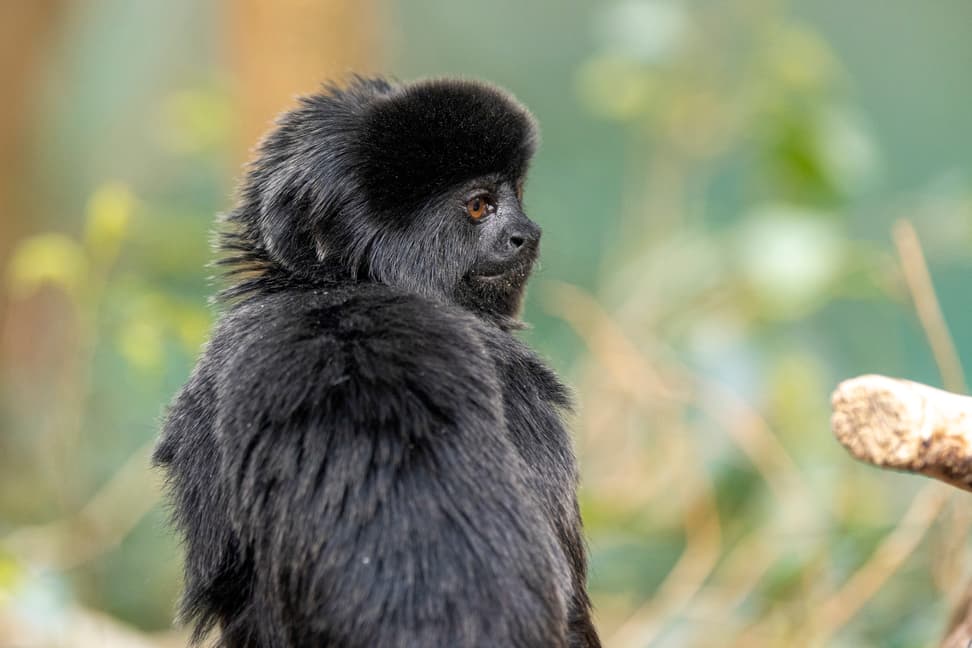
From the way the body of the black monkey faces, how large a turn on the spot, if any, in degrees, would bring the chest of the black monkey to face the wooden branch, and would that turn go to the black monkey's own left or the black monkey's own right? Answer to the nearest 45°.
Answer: approximately 90° to the black monkey's own right

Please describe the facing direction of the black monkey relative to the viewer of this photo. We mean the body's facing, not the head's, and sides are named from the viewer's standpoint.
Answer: facing away from the viewer and to the right of the viewer
